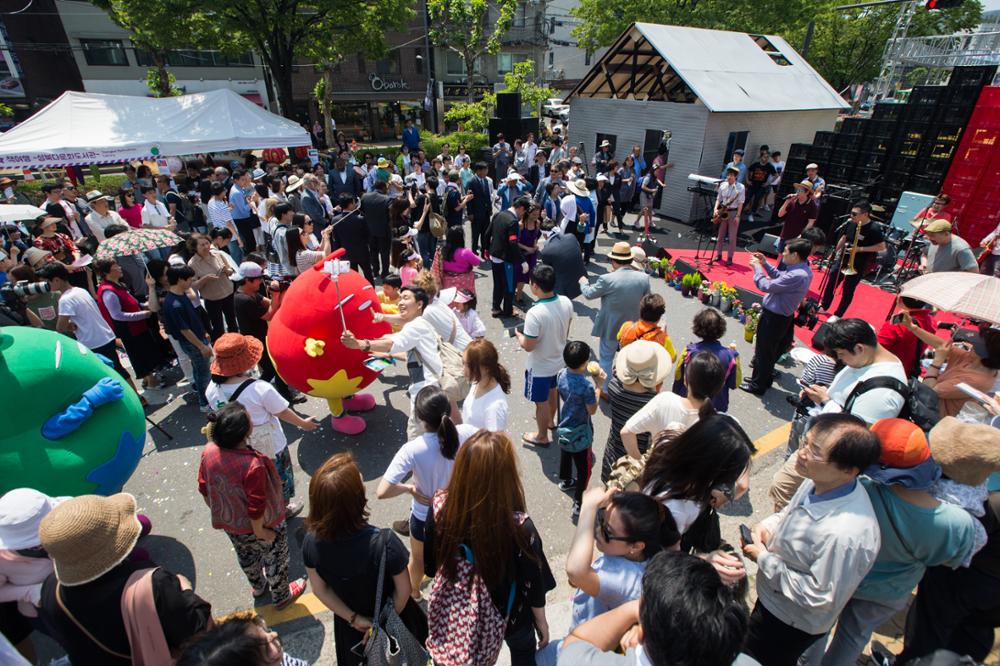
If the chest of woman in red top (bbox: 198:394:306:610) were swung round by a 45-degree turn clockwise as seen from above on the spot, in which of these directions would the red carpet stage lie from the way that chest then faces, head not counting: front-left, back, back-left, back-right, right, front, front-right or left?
front

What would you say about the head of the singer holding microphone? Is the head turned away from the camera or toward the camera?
toward the camera

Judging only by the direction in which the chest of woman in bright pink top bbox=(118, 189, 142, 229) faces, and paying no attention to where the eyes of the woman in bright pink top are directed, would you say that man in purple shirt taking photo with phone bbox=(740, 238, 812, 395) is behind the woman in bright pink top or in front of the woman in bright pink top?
in front

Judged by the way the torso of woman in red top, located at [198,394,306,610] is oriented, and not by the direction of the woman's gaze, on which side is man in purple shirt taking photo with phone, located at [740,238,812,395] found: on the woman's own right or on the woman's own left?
on the woman's own right

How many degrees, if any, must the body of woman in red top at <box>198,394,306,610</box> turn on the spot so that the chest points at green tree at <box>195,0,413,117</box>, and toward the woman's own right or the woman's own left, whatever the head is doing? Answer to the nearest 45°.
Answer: approximately 45° to the woman's own left

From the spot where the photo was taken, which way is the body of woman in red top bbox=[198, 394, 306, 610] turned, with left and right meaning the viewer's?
facing away from the viewer and to the right of the viewer

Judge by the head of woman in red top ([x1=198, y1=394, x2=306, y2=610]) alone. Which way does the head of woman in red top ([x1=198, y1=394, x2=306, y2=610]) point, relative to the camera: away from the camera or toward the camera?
away from the camera

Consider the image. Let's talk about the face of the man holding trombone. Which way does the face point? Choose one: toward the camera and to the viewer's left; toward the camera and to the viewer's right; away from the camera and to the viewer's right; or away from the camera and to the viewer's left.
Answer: toward the camera and to the viewer's left

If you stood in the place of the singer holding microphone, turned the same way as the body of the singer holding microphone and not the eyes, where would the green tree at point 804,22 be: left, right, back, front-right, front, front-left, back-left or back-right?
back-right

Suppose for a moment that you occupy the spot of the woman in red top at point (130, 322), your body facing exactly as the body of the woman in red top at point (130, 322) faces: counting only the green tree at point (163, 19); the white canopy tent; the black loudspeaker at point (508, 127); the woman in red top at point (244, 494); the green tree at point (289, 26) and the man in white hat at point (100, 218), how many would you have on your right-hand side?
1

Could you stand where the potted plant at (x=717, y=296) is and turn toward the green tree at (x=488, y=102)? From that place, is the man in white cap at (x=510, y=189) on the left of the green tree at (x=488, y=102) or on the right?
left

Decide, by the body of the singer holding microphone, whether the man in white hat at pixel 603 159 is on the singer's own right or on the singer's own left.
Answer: on the singer's own right

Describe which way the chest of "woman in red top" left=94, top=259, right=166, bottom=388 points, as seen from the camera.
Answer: to the viewer's right

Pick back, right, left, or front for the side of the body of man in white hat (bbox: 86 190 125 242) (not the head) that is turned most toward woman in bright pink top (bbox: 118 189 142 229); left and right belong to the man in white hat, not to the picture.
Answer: left

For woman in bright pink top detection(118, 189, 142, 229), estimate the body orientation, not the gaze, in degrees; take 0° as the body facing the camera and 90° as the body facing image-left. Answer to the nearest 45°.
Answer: approximately 315°

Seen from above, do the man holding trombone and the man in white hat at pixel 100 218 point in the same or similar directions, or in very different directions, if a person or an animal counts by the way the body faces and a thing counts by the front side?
very different directions

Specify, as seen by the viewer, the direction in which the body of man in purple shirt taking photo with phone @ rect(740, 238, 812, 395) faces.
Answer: to the viewer's left

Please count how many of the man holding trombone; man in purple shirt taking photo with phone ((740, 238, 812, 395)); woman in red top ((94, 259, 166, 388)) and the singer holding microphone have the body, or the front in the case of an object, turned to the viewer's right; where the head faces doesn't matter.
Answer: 1
